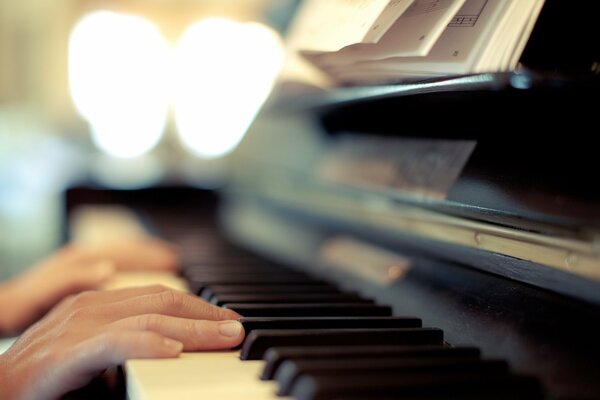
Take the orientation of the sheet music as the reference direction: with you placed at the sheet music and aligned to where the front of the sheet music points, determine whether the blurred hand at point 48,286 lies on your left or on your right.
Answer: on your right

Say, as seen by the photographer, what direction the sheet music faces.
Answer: facing the viewer and to the left of the viewer
